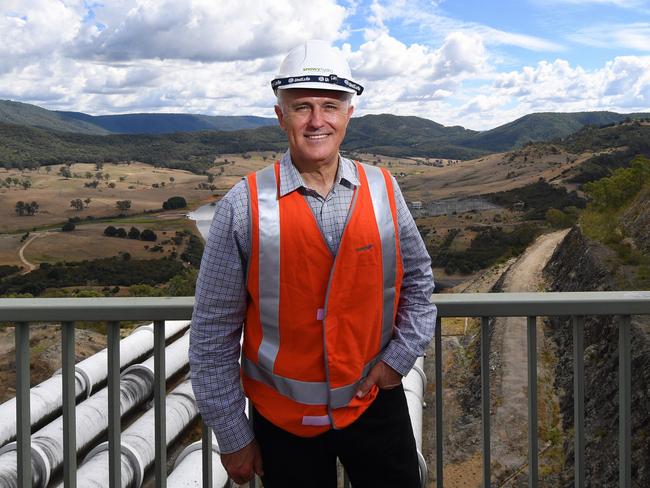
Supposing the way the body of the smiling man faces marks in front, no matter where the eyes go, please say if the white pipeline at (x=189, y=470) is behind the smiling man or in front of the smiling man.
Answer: behind

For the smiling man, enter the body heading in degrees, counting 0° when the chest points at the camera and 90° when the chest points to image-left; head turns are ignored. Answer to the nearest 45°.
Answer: approximately 0°
